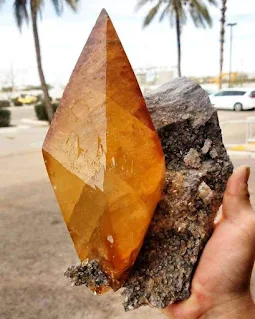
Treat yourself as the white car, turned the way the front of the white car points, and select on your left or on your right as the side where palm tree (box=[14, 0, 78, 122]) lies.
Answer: on your left

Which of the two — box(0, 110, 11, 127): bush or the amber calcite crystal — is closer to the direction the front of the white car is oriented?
the bush

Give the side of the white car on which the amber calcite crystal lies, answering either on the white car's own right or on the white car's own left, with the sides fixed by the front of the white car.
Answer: on the white car's own left

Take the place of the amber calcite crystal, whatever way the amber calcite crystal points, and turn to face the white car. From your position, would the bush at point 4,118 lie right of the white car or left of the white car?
left

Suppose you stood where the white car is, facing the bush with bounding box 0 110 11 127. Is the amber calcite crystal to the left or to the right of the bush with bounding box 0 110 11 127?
left

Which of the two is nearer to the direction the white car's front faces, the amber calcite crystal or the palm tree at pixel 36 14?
the palm tree

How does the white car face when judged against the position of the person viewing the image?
facing away from the viewer and to the left of the viewer
